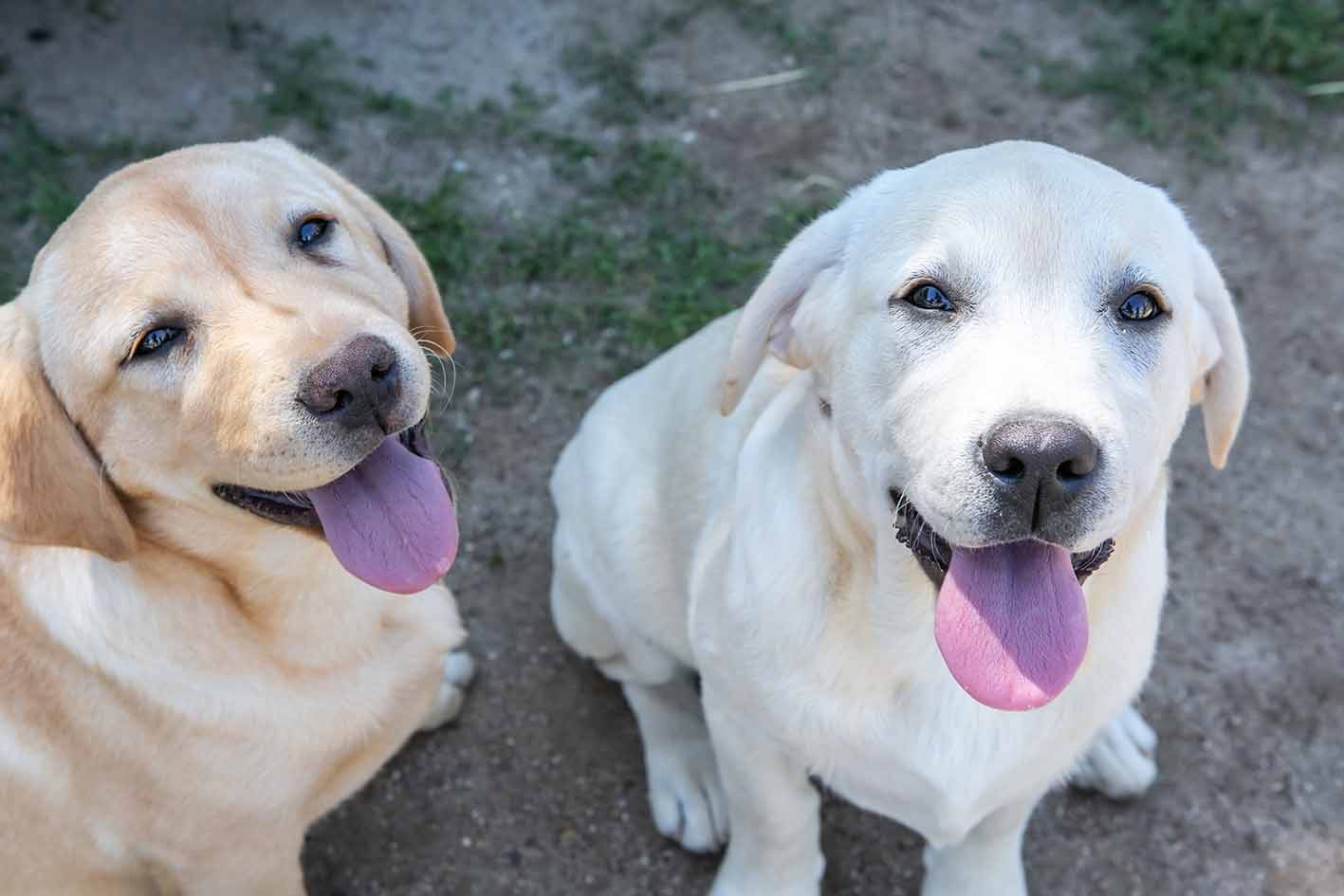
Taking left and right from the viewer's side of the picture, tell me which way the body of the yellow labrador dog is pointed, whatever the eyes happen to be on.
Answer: facing the viewer and to the right of the viewer

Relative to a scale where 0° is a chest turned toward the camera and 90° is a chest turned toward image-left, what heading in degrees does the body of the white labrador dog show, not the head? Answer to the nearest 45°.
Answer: approximately 315°

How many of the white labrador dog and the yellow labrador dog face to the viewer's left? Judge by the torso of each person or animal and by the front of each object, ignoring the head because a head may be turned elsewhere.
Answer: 0

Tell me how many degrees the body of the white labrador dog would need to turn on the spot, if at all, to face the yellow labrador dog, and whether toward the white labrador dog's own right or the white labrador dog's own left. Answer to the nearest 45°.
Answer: approximately 135° to the white labrador dog's own right
